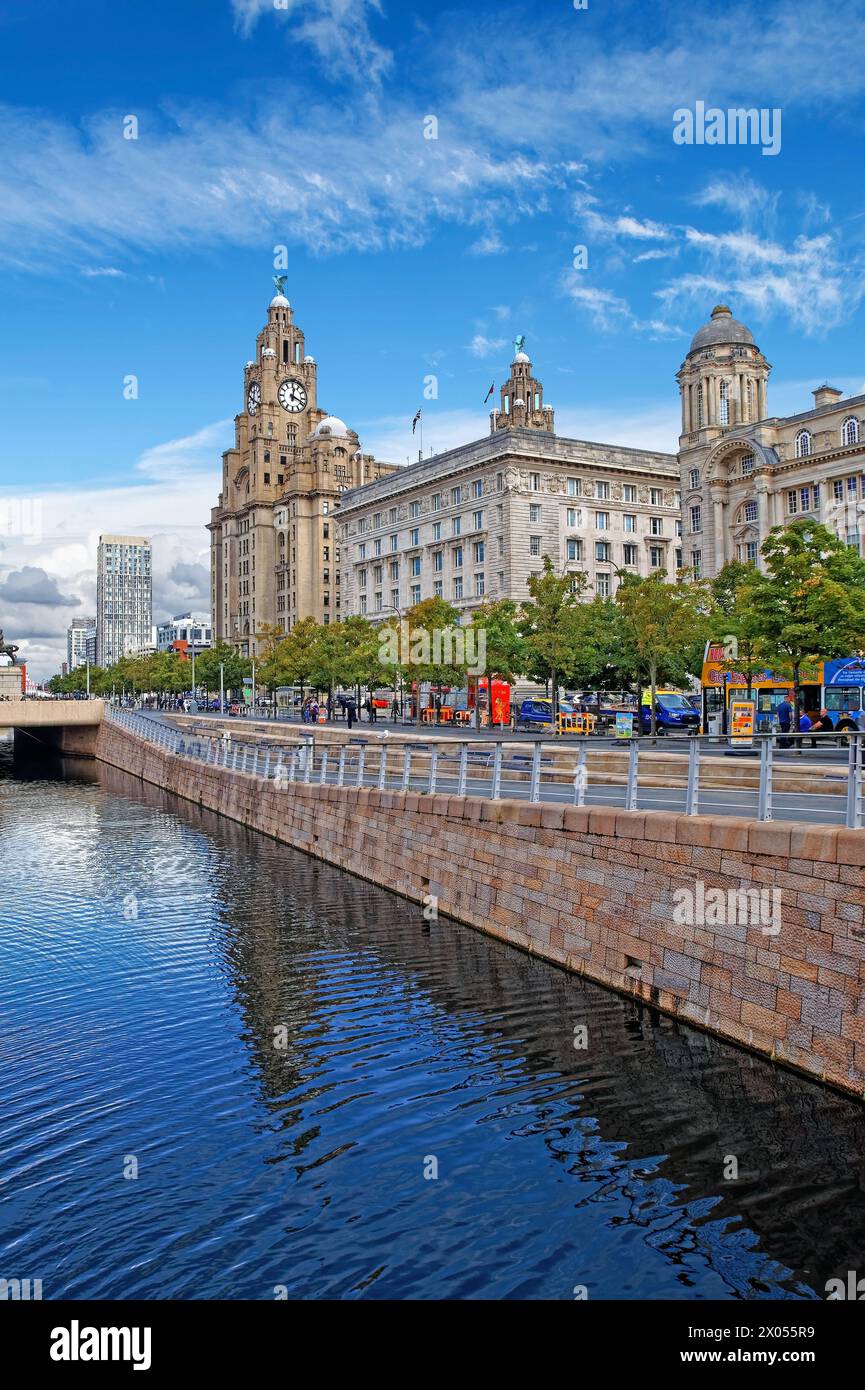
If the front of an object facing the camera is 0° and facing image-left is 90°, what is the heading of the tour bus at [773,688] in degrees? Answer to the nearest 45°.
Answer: approximately 90°

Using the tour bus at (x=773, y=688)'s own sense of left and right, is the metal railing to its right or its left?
on its left
